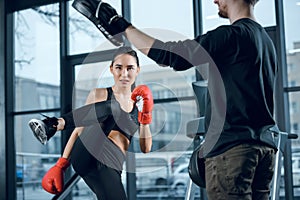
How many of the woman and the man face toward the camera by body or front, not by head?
1

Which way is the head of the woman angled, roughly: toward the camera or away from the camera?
toward the camera

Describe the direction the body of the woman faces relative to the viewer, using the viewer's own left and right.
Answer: facing the viewer

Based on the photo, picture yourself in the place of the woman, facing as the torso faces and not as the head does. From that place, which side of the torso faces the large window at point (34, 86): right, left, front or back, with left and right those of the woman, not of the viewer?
back

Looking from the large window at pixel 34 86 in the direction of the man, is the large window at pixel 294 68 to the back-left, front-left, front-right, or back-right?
front-left

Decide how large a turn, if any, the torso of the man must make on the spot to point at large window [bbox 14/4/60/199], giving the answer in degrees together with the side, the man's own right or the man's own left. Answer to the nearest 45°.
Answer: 0° — they already face it

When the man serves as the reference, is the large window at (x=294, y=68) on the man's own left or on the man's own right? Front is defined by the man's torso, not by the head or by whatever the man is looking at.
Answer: on the man's own right

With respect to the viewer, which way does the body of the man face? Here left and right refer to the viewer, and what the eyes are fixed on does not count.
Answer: facing away from the viewer and to the left of the viewer

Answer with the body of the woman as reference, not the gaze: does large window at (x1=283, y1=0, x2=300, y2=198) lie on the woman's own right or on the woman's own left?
on the woman's own left

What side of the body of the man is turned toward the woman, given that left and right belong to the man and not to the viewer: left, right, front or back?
front
